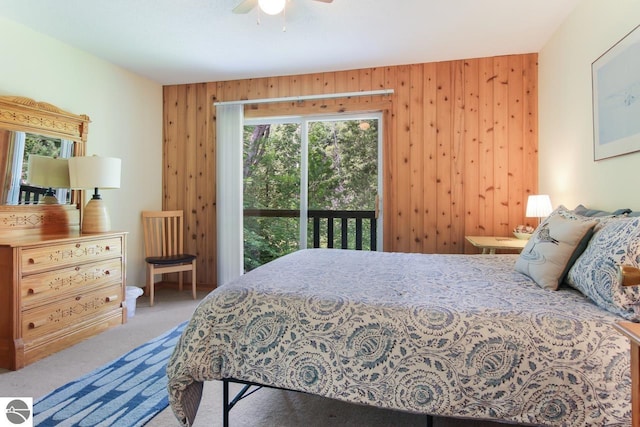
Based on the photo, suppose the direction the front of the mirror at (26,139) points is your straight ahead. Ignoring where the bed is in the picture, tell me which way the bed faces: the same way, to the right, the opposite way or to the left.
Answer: the opposite way

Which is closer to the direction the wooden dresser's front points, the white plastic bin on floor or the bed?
the bed

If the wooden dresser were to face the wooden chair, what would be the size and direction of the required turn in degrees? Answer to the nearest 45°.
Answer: approximately 90° to its left

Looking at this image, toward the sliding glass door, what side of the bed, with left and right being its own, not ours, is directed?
right

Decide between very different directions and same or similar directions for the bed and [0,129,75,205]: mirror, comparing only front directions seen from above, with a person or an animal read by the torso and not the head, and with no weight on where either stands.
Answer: very different directions

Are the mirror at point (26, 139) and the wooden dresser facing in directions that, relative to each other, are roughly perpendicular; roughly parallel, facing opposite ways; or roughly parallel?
roughly parallel

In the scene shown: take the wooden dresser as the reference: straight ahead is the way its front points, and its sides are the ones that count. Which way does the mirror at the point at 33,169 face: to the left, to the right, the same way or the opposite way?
the same way

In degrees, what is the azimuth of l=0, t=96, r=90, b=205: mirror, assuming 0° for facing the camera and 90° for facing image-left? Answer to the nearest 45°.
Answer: approximately 315°

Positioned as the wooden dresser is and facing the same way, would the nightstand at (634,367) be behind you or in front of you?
in front

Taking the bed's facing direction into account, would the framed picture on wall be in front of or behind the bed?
behind

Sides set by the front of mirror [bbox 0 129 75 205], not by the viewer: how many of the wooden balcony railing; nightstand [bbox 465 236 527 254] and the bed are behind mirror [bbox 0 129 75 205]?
0

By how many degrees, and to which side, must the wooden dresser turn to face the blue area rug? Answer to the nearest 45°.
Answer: approximately 45° to its right

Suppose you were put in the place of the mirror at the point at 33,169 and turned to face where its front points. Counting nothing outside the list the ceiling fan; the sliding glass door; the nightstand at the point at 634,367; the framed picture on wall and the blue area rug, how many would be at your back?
0

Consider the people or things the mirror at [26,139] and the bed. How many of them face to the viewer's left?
1

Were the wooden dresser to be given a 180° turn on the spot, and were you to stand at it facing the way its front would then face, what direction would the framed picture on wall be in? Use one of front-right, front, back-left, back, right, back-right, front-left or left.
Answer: back

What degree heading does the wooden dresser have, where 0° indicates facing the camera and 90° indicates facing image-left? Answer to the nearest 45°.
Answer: approximately 315°

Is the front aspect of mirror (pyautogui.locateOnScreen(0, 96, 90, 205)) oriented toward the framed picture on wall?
yes
